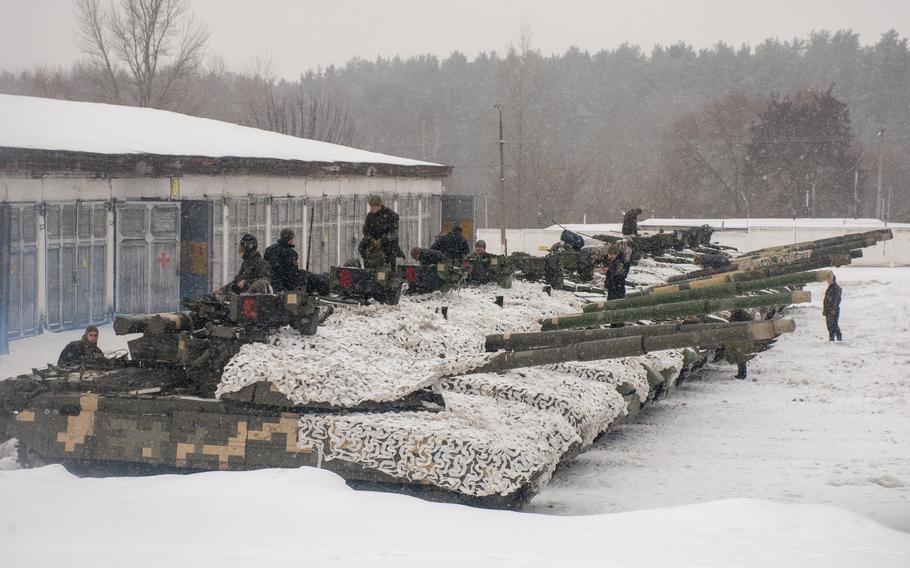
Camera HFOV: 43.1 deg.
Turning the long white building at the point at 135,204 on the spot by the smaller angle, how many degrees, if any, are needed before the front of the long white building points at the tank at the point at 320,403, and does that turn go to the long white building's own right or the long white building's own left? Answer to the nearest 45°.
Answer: approximately 45° to the long white building's own right

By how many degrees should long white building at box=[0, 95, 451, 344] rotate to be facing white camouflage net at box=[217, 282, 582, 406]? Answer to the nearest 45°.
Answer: approximately 45° to its right

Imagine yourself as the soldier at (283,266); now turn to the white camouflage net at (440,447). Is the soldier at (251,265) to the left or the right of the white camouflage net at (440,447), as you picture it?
right

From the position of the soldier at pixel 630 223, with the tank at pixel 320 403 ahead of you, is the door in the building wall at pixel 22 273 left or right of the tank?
right

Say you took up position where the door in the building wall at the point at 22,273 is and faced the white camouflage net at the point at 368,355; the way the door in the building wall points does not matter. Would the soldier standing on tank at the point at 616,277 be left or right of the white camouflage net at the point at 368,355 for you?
left

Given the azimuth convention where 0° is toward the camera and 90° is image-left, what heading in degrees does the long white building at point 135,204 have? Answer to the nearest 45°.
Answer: approximately 315°

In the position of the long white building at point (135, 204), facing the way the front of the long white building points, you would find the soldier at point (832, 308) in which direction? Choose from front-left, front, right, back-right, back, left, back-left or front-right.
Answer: front-left
